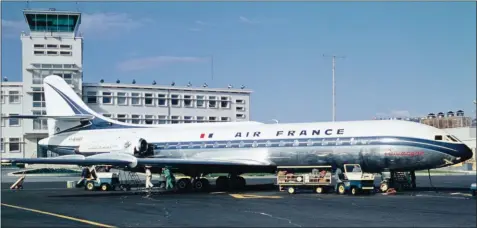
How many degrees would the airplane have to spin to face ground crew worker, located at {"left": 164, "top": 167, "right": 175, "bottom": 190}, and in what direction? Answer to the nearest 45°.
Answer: approximately 135° to its right

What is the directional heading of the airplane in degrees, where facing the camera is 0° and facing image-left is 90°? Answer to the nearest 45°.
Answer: approximately 315°

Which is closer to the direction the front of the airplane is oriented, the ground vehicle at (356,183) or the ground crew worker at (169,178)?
the ground vehicle

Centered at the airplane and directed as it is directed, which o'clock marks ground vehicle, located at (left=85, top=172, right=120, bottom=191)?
The ground vehicle is roughly at 5 o'clock from the airplane.

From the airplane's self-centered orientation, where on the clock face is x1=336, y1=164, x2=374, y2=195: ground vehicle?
The ground vehicle is roughly at 12 o'clock from the airplane.
